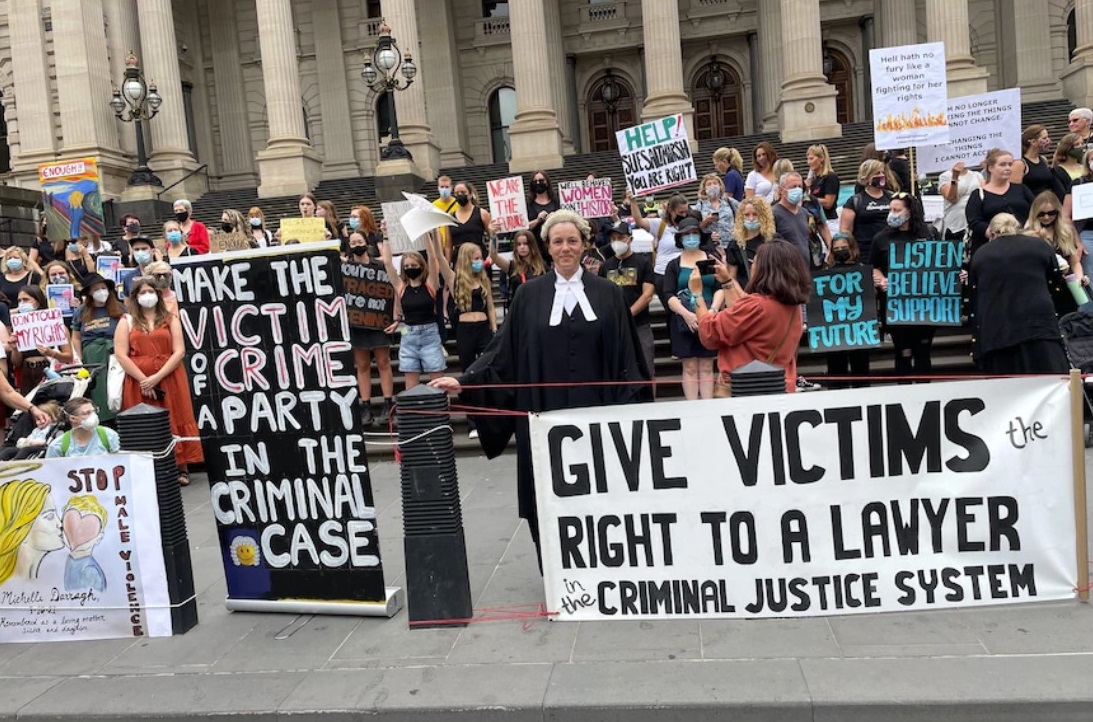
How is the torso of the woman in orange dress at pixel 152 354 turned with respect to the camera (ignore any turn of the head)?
toward the camera

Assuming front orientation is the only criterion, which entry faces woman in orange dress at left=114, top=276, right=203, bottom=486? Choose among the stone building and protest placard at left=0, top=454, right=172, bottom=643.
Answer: the stone building

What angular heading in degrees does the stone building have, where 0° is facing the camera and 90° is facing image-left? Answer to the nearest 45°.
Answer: approximately 0°

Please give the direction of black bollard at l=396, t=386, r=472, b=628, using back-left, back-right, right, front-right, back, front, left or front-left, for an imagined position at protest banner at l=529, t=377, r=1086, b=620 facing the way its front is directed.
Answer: right

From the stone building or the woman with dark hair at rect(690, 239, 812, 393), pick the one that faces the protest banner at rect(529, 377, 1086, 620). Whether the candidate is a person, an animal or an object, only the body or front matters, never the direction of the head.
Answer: the stone building

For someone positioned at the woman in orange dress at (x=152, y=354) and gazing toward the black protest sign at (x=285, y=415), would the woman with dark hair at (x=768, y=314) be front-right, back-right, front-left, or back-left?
front-left

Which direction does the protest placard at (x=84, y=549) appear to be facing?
toward the camera

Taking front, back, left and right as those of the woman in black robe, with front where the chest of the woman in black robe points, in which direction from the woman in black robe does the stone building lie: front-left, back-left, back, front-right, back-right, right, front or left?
back

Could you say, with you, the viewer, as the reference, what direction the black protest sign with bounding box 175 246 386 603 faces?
facing the viewer

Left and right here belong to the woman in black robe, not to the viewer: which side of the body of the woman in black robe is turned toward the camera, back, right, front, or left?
front

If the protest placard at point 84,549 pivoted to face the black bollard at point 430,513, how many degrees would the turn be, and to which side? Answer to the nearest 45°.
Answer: approximately 45° to its left

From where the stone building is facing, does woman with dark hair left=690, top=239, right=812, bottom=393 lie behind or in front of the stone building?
in front
